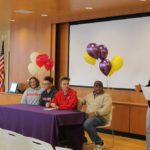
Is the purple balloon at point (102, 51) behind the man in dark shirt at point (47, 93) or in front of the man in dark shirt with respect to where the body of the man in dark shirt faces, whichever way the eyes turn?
behind

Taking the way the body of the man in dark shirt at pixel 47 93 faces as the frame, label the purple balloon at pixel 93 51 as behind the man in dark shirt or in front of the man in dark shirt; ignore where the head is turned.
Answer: behind

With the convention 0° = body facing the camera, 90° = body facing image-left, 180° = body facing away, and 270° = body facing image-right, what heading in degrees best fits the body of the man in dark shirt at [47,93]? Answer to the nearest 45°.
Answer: approximately 45°

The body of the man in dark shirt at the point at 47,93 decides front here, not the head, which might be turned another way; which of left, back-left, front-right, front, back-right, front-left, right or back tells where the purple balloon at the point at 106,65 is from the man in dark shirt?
back-left
